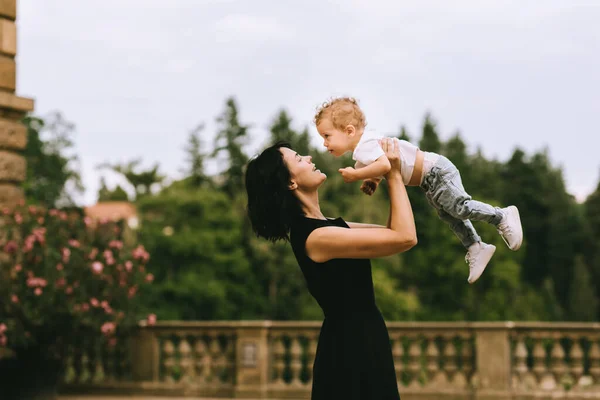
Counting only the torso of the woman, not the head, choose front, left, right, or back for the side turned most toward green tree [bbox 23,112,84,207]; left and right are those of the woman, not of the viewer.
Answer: left

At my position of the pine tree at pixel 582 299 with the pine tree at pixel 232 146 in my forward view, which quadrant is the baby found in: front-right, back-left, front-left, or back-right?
front-left

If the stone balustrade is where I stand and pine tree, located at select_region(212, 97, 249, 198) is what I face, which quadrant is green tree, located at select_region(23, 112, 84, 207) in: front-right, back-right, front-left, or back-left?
front-left

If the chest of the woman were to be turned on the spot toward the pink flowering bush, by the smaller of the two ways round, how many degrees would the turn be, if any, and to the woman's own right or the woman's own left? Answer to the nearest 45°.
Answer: approximately 135° to the woman's own left

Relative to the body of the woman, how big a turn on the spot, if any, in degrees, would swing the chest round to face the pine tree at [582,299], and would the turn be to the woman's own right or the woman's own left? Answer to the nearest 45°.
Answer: approximately 90° to the woman's own left

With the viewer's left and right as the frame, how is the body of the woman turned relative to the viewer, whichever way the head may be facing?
facing to the right of the viewer

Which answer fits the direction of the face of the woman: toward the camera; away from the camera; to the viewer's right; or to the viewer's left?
to the viewer's right

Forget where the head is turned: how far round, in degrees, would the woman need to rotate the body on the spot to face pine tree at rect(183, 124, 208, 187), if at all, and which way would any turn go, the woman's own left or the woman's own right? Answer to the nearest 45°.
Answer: approximately 90° to the woman's own left

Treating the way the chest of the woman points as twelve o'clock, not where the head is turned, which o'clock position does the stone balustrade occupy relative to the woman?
The stone balustrade is roughly at 9 o'clock from the woman.
